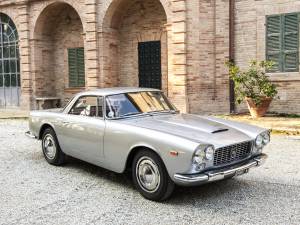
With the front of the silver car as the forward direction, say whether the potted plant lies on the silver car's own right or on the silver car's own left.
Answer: on the silver car's own left

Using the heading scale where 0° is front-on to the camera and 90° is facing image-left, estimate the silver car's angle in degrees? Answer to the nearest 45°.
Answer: approximately 315°
